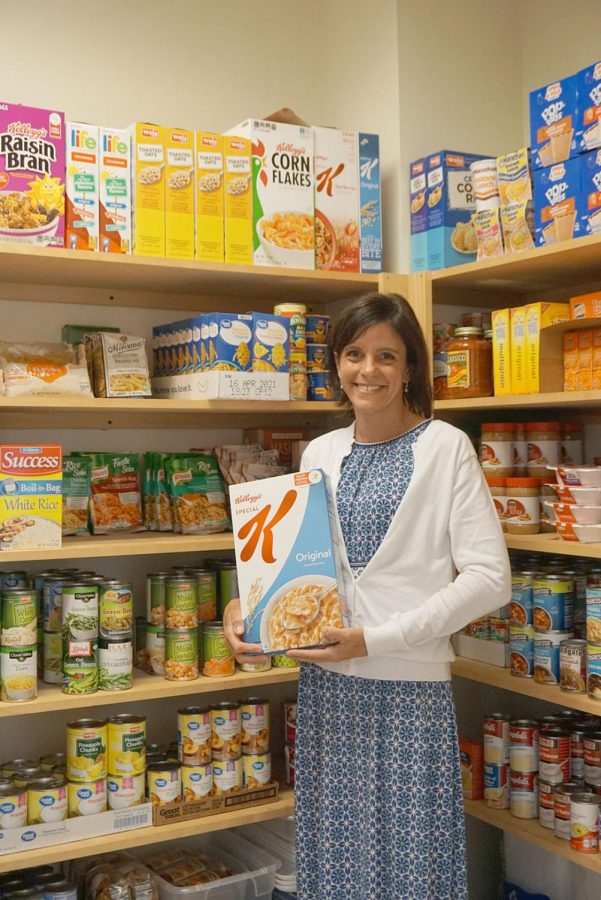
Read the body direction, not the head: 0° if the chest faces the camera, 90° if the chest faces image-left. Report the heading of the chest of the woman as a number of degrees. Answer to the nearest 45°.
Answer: approximately 45°

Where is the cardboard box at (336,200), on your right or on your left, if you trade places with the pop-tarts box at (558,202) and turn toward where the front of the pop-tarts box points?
on your right

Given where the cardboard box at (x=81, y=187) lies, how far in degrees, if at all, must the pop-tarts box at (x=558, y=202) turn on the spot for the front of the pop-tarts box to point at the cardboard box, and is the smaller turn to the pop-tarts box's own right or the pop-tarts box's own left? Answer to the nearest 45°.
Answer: approximately 45° to the pop-tarts box's own right

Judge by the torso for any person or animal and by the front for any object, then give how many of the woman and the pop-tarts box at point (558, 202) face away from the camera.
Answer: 0

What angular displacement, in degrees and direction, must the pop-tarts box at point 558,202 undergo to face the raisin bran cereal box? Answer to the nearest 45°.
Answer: approximately 45° to its right

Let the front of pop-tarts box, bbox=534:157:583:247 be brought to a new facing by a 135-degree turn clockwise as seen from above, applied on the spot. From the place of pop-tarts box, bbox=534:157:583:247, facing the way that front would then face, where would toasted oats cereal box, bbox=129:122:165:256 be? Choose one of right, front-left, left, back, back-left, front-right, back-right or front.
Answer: left

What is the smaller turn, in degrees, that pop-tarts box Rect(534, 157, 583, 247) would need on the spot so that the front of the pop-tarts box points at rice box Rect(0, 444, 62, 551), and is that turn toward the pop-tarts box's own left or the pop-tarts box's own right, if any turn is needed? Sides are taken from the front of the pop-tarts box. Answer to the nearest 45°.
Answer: approximately 45° to the pop-tarts box's own right
